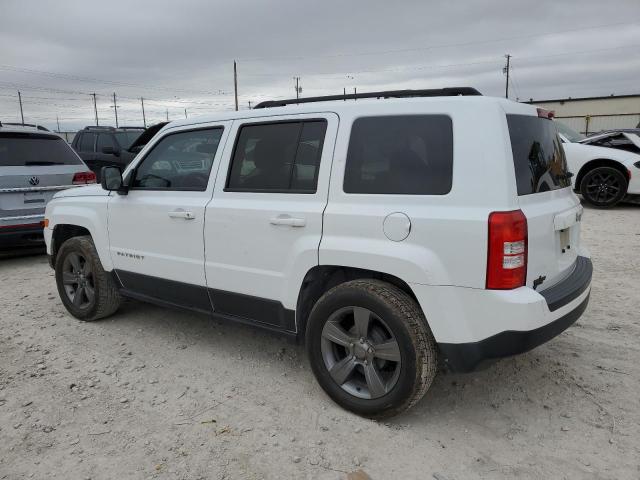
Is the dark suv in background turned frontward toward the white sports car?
yes

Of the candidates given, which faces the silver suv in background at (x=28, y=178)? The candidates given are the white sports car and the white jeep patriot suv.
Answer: the white jeep patriot suv

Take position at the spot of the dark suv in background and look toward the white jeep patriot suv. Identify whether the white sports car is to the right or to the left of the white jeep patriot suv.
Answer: left

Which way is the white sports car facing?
to the viewer's right

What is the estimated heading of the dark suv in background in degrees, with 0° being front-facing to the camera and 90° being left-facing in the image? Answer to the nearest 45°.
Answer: approximately 315°

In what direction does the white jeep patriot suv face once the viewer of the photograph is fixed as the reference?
facing away from the viewer and to the left of the viewer

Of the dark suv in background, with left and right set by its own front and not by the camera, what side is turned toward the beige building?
left

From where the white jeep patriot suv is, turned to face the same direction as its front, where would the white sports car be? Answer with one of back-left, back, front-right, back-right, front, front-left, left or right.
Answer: right

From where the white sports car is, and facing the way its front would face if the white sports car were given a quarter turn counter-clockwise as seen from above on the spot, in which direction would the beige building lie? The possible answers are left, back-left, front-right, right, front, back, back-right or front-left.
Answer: front

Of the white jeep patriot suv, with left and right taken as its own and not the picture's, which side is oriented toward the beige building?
right

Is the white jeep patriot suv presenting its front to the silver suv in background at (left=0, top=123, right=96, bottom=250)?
yes
